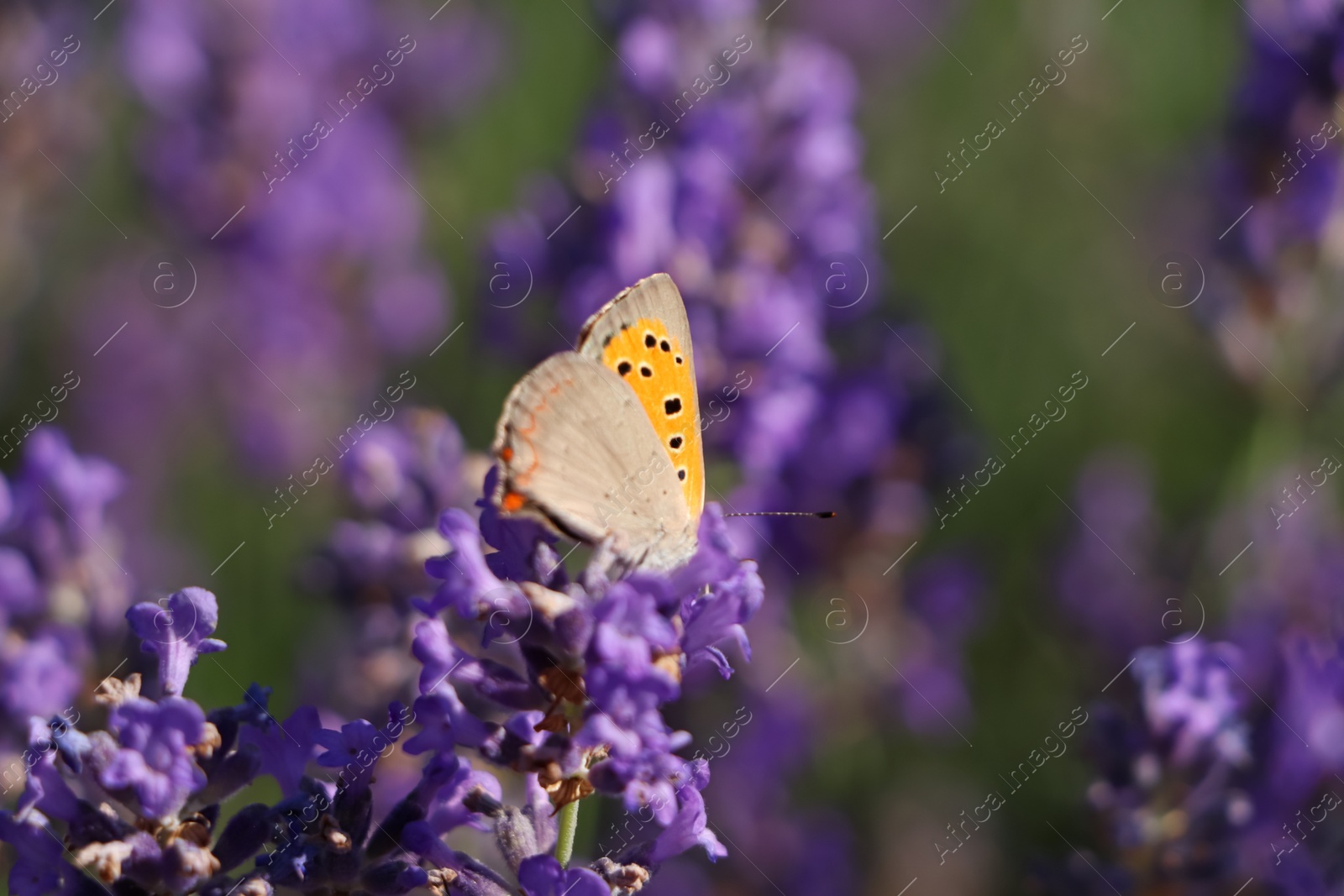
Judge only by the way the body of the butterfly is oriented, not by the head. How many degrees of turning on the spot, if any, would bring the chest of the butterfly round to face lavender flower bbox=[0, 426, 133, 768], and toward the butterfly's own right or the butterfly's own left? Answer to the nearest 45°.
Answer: approximately 135° to the butterfly's own left

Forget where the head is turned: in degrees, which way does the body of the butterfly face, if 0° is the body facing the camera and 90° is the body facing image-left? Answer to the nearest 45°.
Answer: approximately 270°

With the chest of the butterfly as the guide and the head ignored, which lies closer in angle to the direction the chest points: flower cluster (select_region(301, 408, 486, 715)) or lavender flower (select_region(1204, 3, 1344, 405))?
the lavender flower
